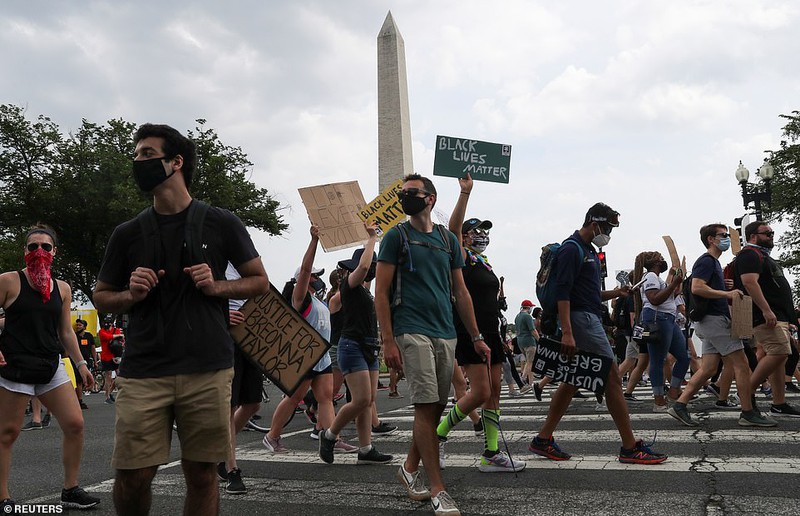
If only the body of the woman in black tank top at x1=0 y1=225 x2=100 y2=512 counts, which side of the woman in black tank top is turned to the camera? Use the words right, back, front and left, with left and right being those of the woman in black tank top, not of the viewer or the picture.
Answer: front

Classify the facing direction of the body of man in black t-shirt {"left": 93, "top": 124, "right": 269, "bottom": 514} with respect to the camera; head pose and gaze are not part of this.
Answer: toward the camera

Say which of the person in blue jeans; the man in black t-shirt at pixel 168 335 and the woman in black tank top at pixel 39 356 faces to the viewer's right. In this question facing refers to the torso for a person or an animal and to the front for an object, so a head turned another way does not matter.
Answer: the person in blue jeans

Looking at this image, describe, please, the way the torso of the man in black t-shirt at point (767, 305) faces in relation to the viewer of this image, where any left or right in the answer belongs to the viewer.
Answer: facing to the right of the viewer

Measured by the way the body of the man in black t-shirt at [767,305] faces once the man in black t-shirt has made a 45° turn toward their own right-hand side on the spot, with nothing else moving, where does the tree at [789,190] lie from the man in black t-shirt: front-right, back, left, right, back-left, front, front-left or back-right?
back-left

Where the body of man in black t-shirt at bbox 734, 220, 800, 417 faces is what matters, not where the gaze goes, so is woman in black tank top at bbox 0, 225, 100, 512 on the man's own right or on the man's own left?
on the man's own right

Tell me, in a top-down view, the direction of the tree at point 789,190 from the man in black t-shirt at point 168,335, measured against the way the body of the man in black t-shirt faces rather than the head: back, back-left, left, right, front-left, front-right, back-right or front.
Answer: back-left

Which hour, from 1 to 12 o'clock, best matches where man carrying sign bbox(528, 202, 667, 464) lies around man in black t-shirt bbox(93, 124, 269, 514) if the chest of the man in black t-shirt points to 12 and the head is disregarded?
The man carrying sign is roughly at 8 o'clock from the man in black t-shirt.

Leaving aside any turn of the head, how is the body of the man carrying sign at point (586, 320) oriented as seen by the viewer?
to the viewer's right

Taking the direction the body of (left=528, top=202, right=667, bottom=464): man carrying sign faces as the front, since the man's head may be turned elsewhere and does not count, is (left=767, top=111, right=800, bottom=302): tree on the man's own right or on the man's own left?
on the man's own left
